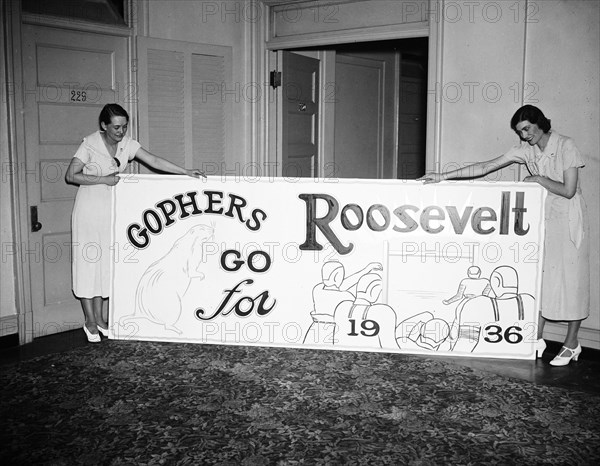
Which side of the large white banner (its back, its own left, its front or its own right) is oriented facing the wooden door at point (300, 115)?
back

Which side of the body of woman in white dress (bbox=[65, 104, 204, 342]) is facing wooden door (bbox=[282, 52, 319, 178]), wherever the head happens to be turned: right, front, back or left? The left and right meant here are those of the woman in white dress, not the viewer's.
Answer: left

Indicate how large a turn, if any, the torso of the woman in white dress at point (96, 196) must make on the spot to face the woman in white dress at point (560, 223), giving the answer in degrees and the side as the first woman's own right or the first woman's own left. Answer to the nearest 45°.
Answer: approximately 45° to the first woman's own left

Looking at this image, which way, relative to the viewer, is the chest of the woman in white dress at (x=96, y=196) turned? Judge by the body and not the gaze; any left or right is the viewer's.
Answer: facing the viewer and to the right of the viewer

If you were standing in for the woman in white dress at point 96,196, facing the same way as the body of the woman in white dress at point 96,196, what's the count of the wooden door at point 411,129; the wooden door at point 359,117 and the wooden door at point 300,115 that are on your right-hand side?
0

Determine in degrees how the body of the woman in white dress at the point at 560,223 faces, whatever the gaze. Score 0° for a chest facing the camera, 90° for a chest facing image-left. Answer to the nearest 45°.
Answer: approximately 45°

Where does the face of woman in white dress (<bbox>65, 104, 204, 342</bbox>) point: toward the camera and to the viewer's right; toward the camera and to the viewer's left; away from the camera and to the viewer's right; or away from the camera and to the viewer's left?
toward the camera and to the viewer's right

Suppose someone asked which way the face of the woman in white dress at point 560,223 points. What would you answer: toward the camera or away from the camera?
toward the camera

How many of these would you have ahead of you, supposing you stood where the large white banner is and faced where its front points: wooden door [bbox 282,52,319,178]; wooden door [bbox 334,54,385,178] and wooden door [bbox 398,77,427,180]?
0

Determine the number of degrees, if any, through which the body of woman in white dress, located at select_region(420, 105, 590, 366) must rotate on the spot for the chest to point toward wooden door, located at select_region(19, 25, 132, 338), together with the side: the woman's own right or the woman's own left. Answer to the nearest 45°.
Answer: approximately 45° to the woman's own right

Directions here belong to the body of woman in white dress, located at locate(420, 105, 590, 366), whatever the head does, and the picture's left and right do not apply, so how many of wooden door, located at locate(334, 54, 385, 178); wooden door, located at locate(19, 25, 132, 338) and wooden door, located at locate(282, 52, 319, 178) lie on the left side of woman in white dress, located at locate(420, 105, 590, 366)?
0

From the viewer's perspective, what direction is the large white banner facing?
toward the camera

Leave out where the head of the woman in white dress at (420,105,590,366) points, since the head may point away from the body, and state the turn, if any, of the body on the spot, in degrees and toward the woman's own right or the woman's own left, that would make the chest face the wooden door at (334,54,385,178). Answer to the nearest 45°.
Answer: approximately 90° to the woman's own right

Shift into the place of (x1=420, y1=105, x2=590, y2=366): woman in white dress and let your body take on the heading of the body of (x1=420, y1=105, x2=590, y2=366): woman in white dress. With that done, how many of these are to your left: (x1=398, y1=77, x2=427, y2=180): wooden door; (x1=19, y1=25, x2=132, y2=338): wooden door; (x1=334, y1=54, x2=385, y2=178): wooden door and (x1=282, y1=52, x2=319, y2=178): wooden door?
0
